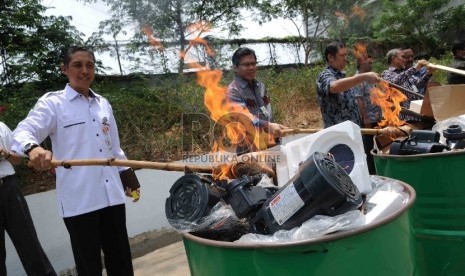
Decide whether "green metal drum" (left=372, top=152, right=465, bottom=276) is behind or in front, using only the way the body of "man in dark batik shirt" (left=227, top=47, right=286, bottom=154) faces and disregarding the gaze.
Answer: in front

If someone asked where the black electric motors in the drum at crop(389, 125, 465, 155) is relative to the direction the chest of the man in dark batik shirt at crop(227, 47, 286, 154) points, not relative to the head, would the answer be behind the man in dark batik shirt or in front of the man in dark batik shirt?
in front

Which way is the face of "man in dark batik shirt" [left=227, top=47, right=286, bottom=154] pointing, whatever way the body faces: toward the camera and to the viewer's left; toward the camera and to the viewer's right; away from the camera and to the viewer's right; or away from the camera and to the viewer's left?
toward the camera and to the viewer's right

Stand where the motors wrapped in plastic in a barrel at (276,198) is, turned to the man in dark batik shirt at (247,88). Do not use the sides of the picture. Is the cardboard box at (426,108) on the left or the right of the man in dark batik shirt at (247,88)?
right

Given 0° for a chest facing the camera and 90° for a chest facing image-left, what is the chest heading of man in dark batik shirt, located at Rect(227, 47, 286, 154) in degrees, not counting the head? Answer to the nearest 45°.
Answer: approximately 315°

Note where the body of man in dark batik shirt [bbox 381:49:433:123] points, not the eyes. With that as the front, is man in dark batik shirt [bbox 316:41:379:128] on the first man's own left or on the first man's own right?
on the first man's own right

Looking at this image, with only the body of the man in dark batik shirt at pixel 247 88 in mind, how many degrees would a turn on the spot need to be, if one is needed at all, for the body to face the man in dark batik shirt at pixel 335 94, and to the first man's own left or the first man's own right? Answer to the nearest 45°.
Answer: approximately 90° to the first man's own left
